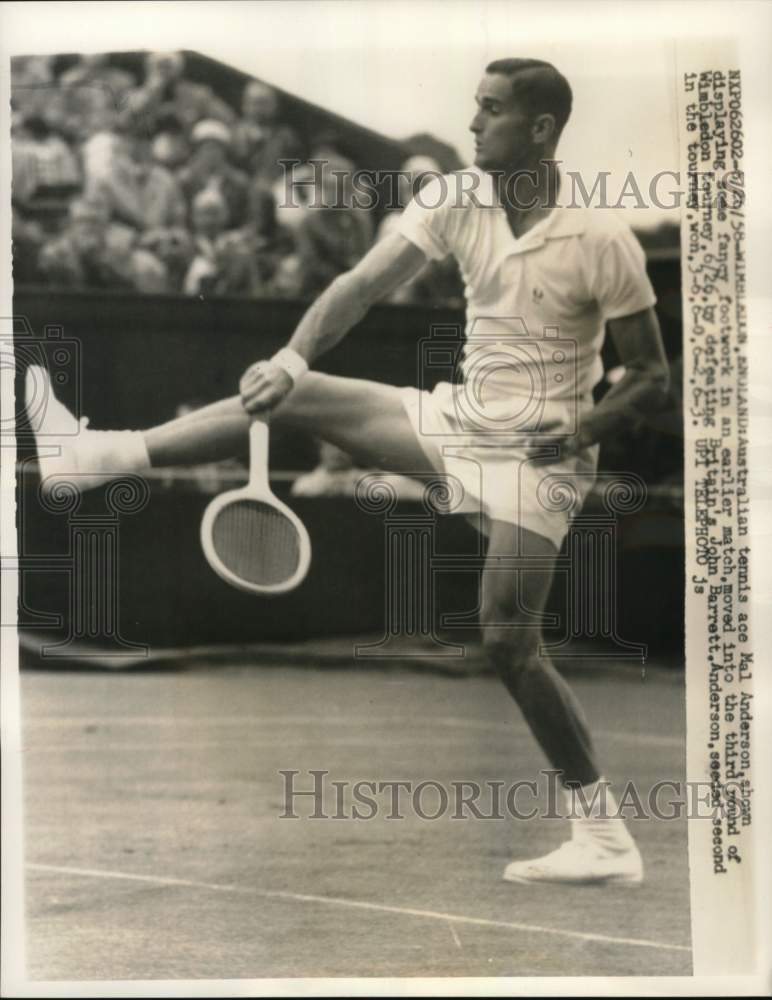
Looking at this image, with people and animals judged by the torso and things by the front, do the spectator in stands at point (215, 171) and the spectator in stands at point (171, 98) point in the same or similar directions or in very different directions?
same or similar directions

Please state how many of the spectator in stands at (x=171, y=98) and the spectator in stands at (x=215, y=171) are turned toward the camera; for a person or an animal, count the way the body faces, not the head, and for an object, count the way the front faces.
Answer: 2

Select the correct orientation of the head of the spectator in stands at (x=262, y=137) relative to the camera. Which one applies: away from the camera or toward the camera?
toward the camera

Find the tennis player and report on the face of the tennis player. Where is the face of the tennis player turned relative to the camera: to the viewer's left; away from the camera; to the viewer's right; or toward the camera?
to the viewer's left

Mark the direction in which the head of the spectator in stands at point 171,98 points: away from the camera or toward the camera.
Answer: toward the camera

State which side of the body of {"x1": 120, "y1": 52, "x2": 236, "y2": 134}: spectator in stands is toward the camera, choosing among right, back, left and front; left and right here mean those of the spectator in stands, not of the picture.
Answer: front
